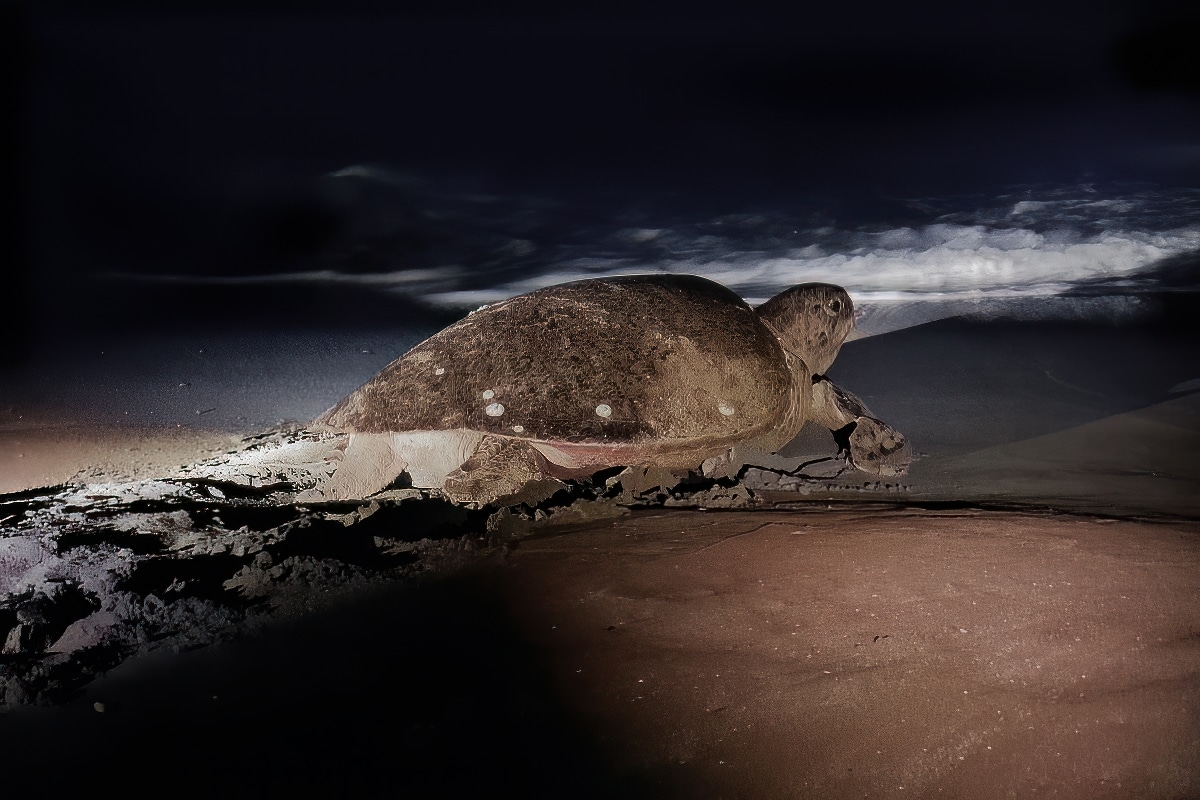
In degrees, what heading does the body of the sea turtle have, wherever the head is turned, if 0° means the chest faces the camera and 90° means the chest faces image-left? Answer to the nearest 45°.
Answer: approximately 270°
